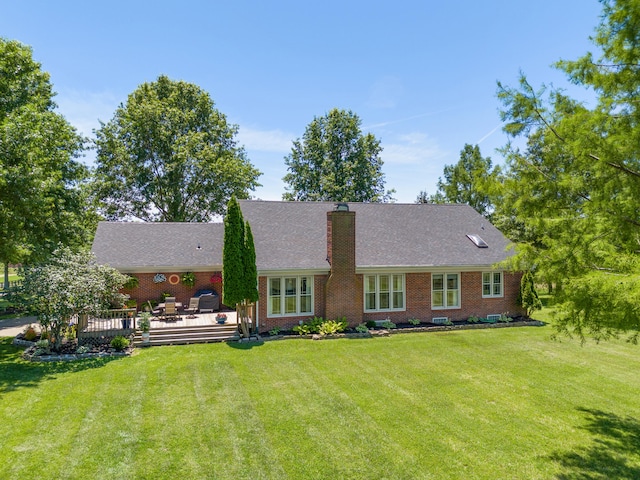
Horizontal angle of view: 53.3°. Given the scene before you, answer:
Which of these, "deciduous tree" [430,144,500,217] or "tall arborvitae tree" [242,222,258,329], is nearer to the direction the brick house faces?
the deciduous tree

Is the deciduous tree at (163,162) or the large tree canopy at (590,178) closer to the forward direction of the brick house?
the deciduous tree

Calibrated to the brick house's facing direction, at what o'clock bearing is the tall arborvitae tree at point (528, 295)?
The tall arborvitae tree is roughly at 3 o'clock from the brick house.

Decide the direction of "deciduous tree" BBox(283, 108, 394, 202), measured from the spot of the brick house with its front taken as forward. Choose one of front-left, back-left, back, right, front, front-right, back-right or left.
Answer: front

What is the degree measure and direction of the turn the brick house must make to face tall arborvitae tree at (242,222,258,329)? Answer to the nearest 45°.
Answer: approximately 135° to its left

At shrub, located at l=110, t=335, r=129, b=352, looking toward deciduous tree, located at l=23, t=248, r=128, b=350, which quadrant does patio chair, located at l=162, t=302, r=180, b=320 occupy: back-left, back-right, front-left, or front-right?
back-right

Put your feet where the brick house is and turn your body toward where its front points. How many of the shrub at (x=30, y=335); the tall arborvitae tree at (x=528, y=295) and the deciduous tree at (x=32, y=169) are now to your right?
1

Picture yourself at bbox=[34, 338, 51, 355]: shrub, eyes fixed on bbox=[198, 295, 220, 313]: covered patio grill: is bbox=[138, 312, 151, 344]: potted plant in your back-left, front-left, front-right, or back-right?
front-right

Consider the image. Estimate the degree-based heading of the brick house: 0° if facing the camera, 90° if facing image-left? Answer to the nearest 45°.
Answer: approximately 180°

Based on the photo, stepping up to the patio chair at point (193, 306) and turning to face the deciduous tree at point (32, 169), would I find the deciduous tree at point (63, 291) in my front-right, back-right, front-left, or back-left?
front-left
